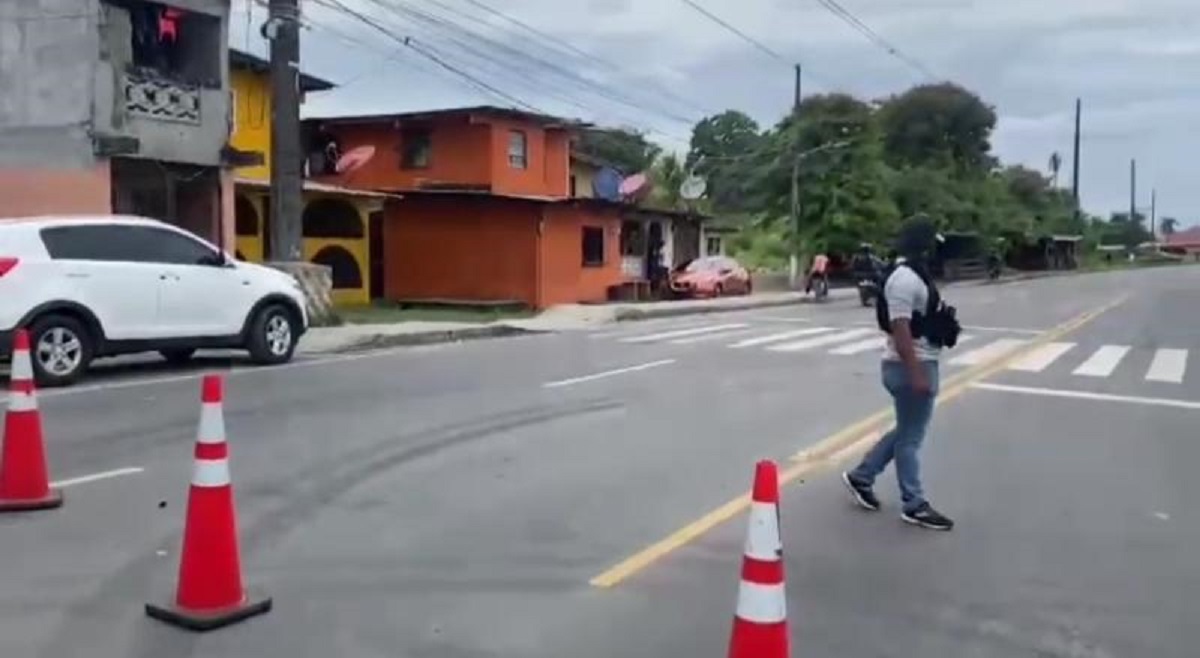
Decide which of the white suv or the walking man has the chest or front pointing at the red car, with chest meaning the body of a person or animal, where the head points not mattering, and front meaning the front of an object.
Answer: the white suv

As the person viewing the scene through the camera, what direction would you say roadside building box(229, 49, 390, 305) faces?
facing the viewer and to the right of the viewer

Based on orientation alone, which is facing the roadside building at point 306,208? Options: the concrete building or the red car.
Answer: the red car

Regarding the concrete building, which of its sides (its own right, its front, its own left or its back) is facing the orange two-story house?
left

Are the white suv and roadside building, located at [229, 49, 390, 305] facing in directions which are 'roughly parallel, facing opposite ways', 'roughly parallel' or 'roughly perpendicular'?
roughly perpendicular

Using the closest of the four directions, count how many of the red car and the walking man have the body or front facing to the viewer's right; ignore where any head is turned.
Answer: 1

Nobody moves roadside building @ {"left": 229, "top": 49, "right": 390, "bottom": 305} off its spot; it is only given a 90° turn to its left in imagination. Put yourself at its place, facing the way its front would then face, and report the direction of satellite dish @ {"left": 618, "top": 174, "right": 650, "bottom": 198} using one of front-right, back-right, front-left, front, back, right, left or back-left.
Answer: front

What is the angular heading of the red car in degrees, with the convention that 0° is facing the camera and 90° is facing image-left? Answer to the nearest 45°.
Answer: approximately 45°

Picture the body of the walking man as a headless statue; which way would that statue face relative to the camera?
to the viewer's right

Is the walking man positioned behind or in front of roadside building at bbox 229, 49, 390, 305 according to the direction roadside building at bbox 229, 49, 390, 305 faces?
in front

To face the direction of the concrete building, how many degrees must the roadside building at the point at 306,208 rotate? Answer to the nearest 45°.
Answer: approximately 45° to its right

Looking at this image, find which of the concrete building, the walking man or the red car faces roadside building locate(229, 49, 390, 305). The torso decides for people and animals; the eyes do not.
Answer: the red car

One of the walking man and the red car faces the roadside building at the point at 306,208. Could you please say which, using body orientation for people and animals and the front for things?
the red car

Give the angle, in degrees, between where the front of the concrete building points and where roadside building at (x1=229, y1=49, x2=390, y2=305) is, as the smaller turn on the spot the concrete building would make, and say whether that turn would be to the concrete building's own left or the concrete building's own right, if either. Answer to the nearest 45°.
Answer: approximately 90° to the concrete building's own left
